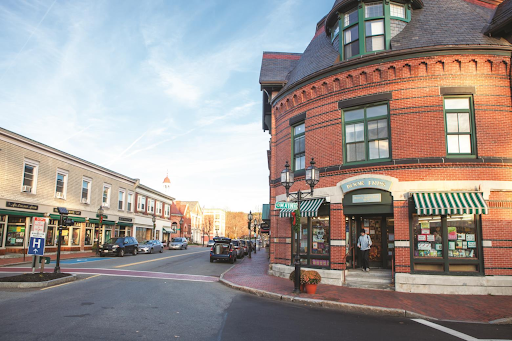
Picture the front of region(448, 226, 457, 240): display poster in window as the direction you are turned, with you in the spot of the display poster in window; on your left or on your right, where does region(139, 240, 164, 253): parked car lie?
on your right

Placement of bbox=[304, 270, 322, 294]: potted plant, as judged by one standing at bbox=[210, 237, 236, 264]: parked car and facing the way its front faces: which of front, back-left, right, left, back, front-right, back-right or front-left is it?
back

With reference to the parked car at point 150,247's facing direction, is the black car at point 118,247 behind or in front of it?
in front

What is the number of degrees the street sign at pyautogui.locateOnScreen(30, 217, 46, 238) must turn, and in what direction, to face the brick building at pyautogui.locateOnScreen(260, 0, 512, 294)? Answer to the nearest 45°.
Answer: approximately 45° to its left

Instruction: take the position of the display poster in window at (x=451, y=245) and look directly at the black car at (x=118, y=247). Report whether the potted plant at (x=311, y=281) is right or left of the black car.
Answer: left

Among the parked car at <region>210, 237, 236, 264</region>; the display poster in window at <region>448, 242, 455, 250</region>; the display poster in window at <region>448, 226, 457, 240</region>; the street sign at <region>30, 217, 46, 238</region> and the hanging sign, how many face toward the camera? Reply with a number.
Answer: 4

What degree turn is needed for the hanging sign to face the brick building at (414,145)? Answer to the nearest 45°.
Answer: approximately 90° to its left

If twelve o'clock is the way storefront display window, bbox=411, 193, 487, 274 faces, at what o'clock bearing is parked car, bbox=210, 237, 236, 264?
The parked car is roughly at 4 o'clock from the storefront display window.

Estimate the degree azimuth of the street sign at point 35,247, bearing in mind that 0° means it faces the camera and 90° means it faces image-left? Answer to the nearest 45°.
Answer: approximately 0°

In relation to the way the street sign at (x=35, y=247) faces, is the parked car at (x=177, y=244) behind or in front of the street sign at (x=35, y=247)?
behind

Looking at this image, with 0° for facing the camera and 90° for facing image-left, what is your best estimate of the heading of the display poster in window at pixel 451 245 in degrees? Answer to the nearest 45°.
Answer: approximately 0°
